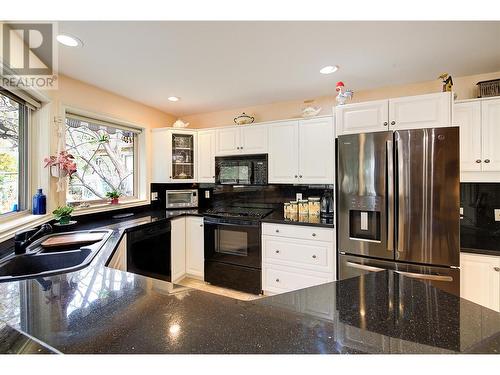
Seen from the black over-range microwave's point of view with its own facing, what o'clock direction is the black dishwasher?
The black dishwasher is roughly at 2 o'clock from the black over-range microwave.

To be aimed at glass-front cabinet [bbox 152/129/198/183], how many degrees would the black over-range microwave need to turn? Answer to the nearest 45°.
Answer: approximately 90° to its right

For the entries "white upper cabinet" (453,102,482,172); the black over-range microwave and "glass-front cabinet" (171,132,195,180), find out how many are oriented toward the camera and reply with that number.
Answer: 3

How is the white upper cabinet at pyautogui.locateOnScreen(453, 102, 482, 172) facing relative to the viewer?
toward the camera

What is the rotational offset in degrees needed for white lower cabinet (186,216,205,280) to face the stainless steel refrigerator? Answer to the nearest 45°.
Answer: approximately 90° to its left

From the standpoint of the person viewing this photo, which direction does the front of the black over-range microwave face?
facing the viewer

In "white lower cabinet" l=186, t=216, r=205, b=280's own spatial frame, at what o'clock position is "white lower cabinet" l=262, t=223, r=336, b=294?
"white lower cabinet" l=262, t=223, r=336, b=294 is roughly at 9 o'clock from "white lower cabinet" l=186, t=216, r=205, b=280.

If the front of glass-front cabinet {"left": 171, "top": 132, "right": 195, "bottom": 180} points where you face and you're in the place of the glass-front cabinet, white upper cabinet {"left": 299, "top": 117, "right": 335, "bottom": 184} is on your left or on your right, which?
on your left

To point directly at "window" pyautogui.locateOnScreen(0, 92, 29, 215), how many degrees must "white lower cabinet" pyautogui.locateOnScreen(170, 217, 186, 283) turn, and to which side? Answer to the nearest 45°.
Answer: approximately 90° to its right

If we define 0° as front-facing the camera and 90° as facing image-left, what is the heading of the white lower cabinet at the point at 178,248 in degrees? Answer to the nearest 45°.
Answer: approximately 315°

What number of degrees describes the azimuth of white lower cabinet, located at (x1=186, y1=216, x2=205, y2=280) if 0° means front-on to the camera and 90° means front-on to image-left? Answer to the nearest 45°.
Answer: approximately 45°

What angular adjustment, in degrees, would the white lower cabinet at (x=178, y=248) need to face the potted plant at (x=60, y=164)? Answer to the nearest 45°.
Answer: approximately 90° to its right

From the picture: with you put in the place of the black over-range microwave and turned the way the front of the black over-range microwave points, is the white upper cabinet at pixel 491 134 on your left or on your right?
on your left

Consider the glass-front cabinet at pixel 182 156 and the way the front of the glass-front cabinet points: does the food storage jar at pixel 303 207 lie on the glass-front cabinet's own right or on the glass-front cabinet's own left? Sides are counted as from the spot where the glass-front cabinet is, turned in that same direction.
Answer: on the glass-front cabinet's own left

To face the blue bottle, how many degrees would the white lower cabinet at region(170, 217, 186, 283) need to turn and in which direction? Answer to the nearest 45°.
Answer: approximately 90° to its right
